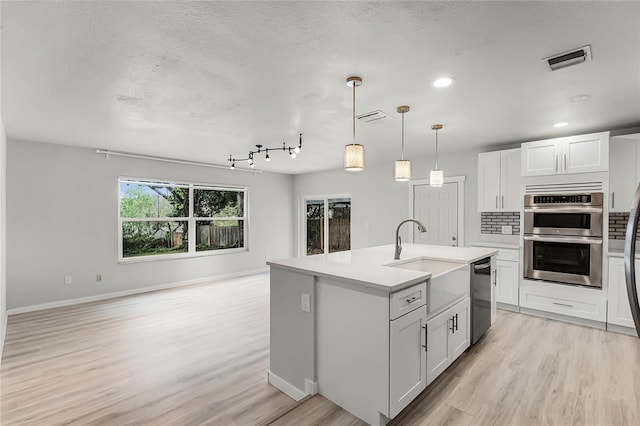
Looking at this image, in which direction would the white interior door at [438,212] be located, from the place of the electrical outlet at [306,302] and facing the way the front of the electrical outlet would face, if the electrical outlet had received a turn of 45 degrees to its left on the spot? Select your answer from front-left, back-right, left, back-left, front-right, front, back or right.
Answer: back-left

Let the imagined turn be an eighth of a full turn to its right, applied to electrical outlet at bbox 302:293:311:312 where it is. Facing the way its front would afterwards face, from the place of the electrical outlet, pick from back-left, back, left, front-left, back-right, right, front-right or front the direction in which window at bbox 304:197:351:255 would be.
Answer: right

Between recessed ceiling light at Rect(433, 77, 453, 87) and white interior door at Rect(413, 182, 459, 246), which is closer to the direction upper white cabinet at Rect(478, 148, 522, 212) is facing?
the recessed ceiling light

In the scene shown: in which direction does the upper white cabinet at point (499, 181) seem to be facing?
toward the camera

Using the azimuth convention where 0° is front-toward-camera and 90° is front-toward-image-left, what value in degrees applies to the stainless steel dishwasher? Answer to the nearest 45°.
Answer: approximately 270°

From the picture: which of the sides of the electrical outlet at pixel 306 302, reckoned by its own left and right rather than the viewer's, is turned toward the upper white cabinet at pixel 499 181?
back

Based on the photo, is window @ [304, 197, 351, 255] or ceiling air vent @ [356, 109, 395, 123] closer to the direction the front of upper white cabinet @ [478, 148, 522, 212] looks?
the ceiling air vent
